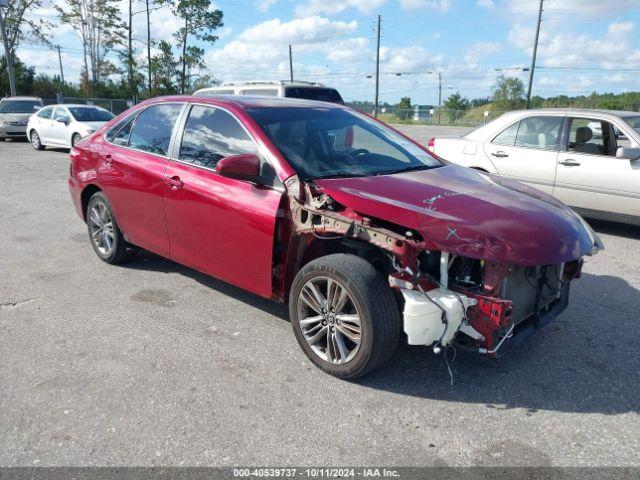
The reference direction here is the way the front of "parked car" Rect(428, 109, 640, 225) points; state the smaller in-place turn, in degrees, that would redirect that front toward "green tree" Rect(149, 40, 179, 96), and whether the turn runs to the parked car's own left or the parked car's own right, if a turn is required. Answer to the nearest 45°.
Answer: approximately 180°

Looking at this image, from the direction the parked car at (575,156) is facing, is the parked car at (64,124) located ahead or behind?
behind

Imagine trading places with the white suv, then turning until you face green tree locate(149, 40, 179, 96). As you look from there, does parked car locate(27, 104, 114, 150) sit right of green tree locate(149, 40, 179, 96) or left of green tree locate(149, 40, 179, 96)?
left

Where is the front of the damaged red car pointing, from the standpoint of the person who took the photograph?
facing the viewer and to the right of the viewer

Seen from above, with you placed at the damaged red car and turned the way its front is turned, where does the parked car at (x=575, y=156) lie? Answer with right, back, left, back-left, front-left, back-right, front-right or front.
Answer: left

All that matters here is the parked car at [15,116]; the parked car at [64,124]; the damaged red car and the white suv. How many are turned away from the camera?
0

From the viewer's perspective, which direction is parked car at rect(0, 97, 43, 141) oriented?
toward the camera
